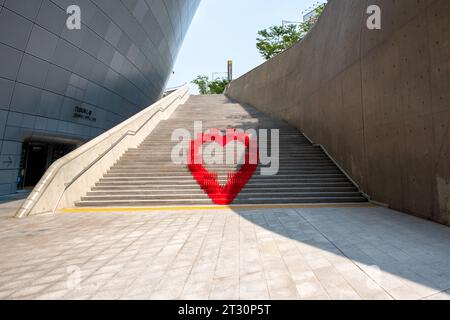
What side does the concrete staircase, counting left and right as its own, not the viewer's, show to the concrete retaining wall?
left

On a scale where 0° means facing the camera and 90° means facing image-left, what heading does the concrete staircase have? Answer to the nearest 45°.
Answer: approximately 0°

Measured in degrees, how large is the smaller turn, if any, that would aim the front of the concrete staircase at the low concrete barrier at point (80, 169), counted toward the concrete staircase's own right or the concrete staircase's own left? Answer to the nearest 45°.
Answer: approximately 90° to the concrete staircase's own right
